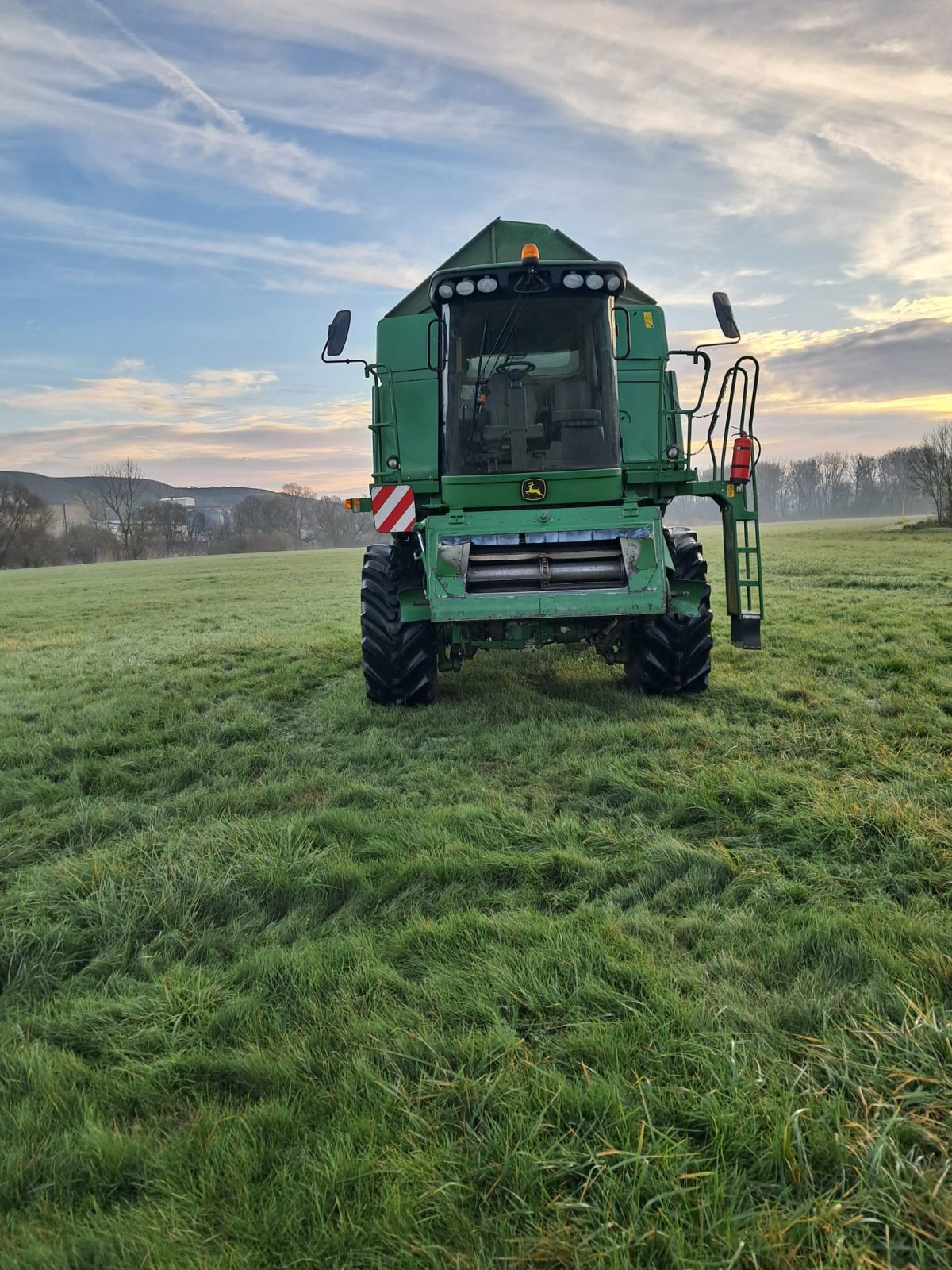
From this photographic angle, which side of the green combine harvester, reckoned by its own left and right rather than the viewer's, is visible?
front
